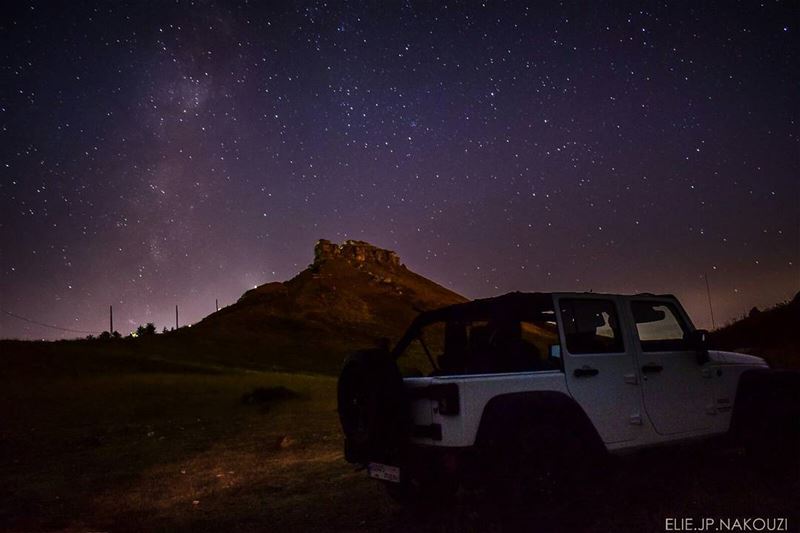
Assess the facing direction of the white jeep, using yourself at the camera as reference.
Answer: facing away from the viewer and to the right of the viewer
